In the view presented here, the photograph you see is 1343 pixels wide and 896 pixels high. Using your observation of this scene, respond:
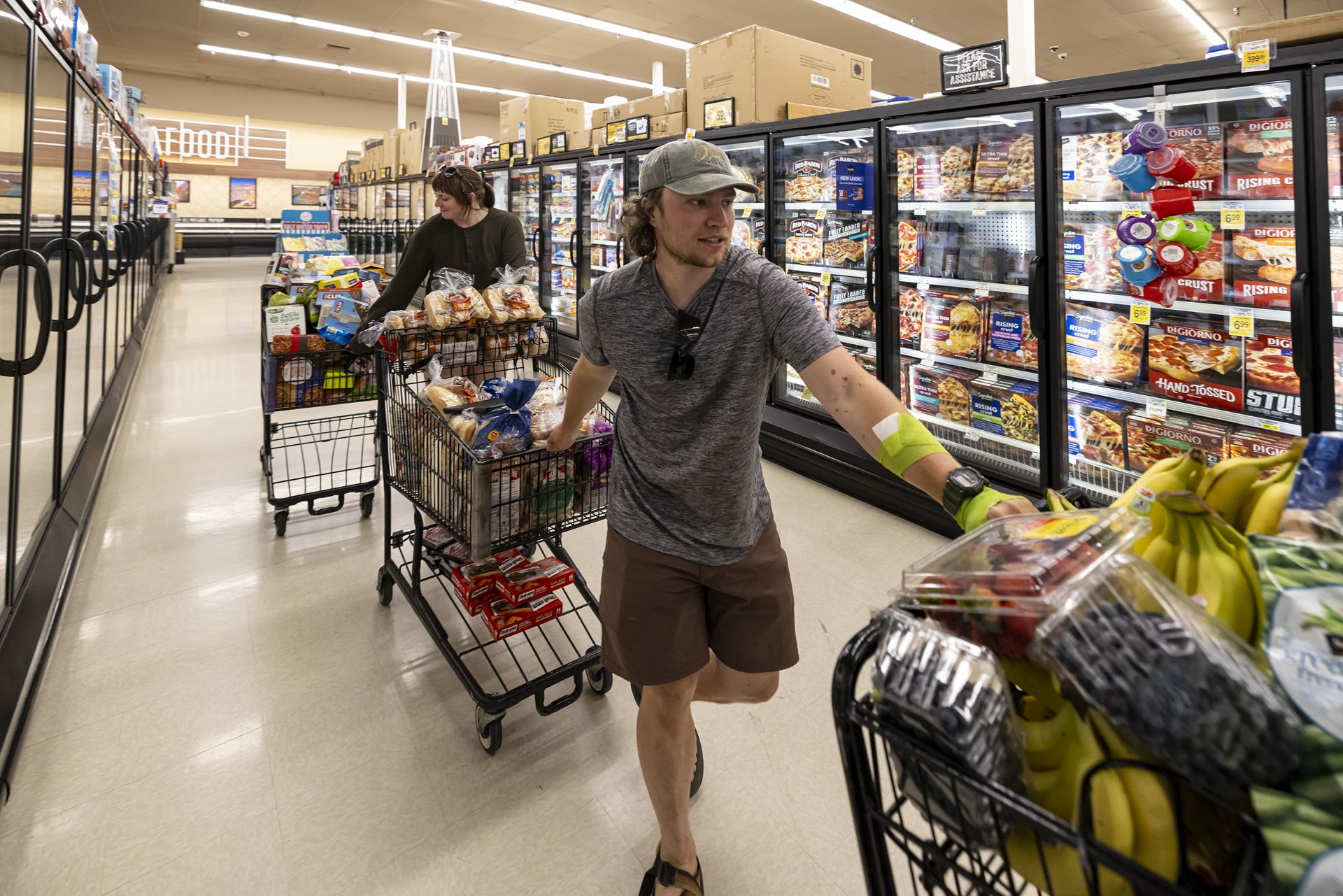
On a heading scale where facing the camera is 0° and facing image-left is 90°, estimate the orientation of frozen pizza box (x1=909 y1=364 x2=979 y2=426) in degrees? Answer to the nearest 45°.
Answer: approximately 45°

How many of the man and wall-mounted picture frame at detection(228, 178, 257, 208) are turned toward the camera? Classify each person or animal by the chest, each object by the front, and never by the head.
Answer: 2

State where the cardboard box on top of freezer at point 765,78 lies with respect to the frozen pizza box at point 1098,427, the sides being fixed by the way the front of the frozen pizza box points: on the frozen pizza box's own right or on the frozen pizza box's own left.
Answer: on the frozen pizza box's own right

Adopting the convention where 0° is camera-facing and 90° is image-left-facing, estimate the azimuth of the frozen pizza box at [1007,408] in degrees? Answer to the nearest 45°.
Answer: approximately 45°

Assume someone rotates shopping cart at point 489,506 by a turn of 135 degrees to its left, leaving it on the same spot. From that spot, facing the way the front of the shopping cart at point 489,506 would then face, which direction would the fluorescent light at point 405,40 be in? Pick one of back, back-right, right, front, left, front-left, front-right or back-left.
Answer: front

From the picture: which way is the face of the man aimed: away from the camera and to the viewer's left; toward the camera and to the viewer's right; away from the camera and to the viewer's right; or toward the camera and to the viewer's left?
toward the camera and to the viewer's right

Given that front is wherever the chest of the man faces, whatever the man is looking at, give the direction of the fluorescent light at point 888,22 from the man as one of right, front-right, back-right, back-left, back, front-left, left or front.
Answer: back
